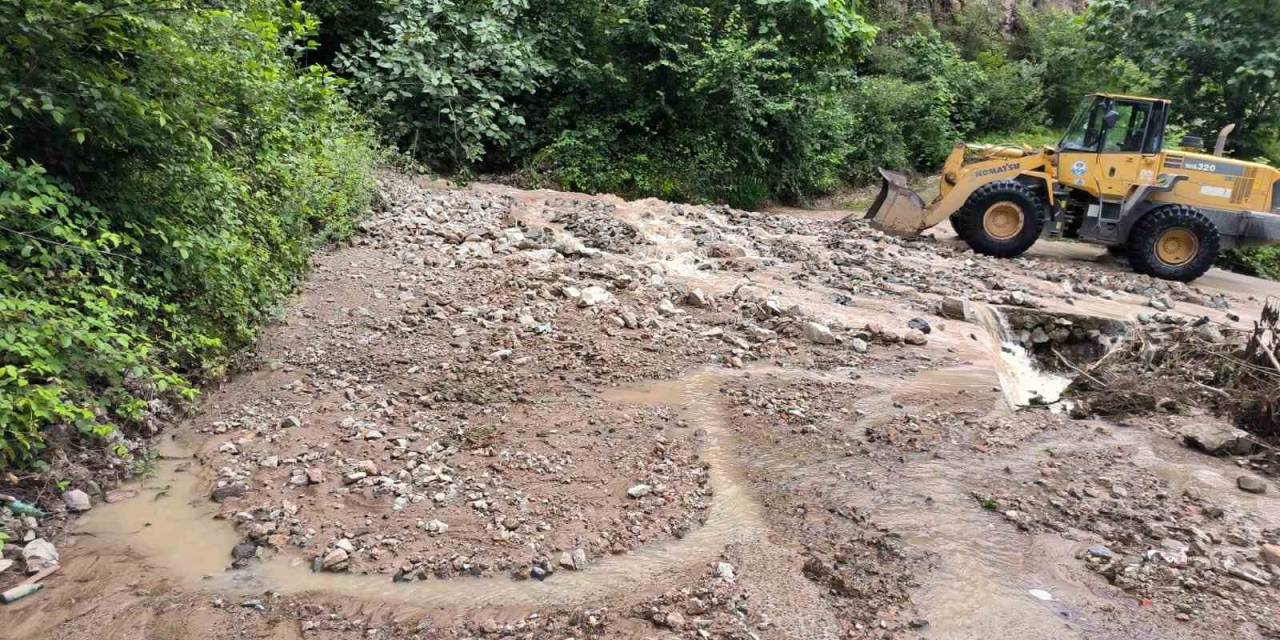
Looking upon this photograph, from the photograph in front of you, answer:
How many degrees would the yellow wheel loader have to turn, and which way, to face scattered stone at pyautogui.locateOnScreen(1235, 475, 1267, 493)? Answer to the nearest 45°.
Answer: approximately 90° to its left

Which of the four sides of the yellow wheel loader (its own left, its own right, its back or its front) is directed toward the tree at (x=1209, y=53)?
right

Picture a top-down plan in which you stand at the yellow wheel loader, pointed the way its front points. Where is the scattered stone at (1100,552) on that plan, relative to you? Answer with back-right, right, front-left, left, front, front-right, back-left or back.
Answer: left

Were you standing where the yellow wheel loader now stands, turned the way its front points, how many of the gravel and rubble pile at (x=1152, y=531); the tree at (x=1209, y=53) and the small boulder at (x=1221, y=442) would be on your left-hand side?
2

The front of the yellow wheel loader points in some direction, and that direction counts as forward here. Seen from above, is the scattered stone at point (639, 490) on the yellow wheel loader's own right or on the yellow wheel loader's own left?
on the yellow wheel loader's own left

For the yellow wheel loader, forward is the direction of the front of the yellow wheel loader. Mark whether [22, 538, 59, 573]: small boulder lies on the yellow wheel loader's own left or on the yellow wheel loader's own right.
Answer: on the yellow wheel loader's own left

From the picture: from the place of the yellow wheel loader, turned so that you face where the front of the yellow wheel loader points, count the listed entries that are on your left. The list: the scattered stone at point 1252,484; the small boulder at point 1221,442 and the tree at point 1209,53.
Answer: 2

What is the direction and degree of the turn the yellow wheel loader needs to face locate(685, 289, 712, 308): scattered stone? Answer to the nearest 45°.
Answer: approximately 45° to its left

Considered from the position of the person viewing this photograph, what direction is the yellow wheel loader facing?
facing to the left of the viewer

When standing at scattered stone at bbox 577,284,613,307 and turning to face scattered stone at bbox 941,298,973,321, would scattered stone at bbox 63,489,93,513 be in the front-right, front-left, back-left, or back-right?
back-right

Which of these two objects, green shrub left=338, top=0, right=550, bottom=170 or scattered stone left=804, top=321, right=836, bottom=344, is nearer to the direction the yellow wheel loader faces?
the green shrub

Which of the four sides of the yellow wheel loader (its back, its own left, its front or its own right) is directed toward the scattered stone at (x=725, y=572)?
left

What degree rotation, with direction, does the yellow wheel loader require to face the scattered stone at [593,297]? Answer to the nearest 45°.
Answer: approximately 45° to its left

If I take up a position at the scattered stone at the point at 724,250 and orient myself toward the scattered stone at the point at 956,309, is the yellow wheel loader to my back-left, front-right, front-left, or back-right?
front-left
